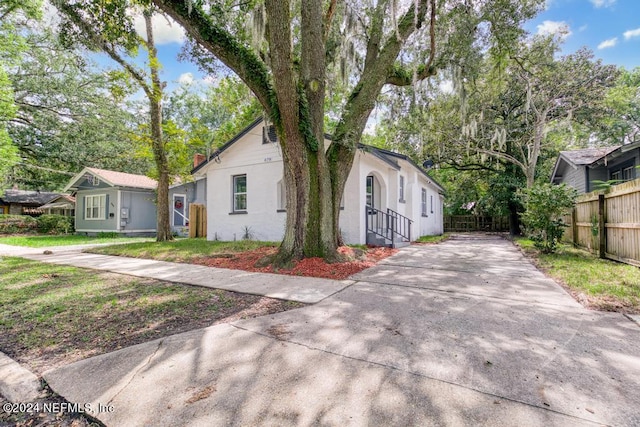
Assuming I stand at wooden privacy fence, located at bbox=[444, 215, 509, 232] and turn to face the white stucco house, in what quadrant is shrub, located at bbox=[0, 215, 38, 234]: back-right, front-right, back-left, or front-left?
front-right

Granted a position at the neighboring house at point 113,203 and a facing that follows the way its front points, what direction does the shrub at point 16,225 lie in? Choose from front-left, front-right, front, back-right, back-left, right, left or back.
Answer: right

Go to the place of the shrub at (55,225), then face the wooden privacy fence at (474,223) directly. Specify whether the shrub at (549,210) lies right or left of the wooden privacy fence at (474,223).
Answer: right

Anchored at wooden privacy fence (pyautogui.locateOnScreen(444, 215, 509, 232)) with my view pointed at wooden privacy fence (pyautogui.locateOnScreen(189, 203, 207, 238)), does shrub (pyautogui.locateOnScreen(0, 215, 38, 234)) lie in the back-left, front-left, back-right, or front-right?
front-right

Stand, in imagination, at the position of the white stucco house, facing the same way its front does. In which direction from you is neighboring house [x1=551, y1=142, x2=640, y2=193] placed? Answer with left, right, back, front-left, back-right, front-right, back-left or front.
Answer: back-left

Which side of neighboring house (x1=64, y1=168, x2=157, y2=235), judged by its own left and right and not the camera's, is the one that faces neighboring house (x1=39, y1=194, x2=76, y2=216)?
right

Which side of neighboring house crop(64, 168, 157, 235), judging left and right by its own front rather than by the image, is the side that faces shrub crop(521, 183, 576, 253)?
left

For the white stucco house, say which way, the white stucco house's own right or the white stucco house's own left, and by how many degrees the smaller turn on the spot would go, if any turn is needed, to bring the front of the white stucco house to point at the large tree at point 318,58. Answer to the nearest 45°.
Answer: approximately 45° to the white stucco house's own left

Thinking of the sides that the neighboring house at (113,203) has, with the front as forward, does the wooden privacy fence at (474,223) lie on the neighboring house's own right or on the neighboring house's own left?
on the neighboring house's own left

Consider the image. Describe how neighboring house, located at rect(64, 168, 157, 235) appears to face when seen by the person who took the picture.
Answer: facing the viewer and to the left of the viewer

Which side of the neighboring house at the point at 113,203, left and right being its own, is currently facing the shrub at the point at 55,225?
right

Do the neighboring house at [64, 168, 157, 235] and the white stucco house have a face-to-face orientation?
no

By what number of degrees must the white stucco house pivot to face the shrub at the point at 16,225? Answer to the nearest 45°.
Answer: approximately 90° to its right

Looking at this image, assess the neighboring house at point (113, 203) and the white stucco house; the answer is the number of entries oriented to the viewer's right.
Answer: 0
